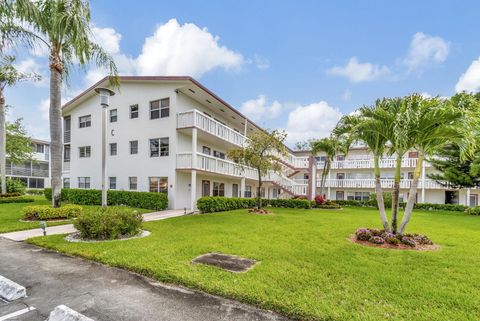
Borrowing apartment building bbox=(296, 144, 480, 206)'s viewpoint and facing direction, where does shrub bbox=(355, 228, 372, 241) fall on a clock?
The shrub is roughly at 12 o'clock from the apartment building.

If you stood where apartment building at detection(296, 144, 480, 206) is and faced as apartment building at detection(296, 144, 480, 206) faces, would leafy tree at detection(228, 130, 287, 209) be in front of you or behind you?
in front

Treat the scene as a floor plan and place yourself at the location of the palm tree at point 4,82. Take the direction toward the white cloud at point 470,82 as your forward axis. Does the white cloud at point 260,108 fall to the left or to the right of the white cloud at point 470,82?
left

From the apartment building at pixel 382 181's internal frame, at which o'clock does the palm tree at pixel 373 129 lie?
The palm tree is roughly at 12 o'clock from the apartment building.

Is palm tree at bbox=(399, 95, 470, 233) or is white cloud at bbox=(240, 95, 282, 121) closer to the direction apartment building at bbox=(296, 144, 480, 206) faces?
the palm tree

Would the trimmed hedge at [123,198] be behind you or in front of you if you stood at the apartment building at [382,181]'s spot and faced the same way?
in front
